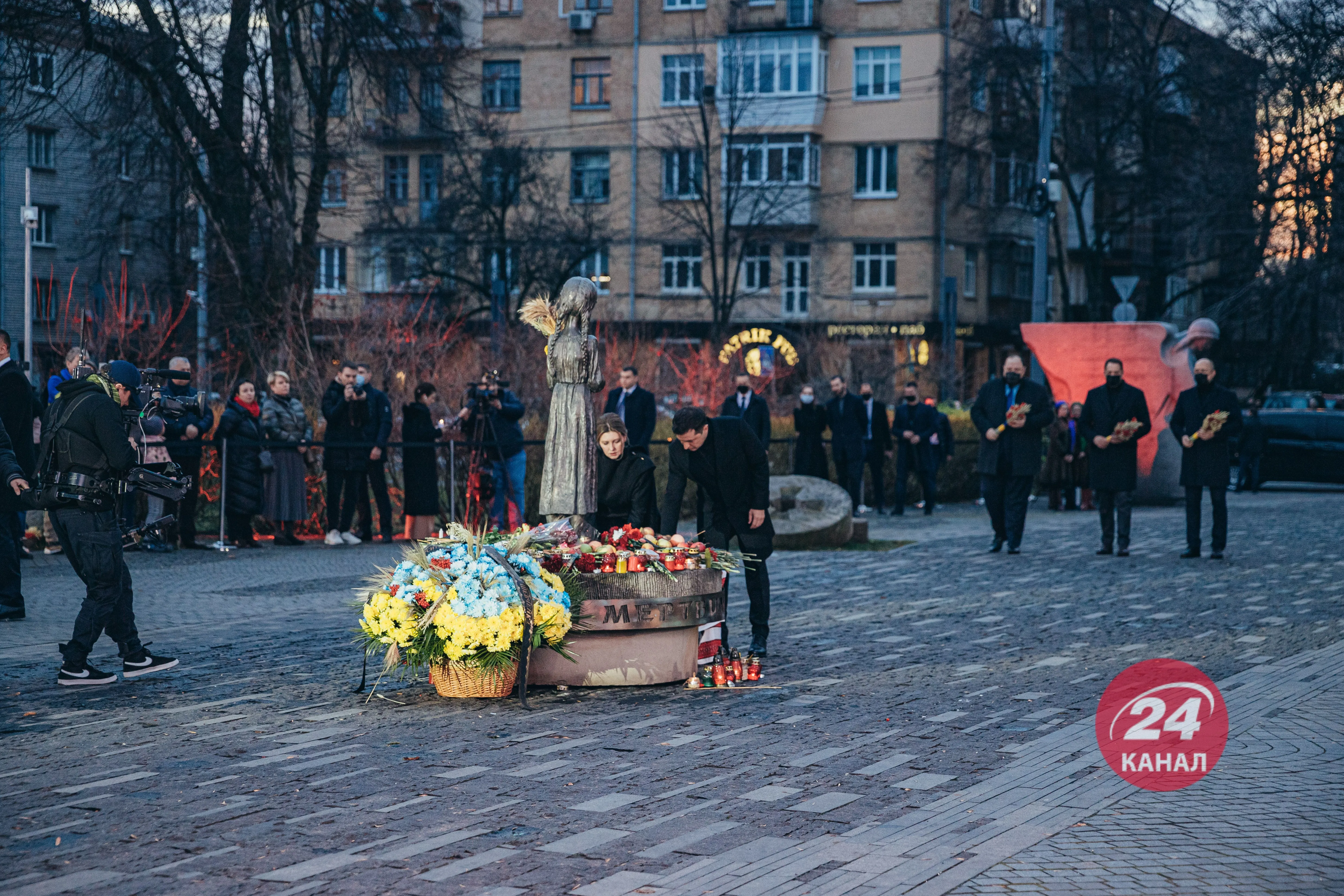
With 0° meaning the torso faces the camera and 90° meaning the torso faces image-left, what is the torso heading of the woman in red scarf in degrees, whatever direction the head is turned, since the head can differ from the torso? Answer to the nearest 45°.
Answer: approximately 315°

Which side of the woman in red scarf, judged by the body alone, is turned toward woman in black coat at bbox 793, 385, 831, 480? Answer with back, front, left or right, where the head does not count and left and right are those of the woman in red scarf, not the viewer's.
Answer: left

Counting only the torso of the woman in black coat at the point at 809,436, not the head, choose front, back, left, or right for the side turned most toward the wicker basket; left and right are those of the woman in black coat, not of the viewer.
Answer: front

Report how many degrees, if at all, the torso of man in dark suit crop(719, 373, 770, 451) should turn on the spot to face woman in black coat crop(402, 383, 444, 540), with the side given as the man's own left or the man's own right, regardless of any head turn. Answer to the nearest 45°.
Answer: approximately 45° to the man's own right

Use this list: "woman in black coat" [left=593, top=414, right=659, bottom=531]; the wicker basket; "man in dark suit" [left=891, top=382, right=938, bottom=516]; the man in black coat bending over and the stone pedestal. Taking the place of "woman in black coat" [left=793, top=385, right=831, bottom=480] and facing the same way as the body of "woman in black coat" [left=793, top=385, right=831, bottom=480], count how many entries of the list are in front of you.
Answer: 4

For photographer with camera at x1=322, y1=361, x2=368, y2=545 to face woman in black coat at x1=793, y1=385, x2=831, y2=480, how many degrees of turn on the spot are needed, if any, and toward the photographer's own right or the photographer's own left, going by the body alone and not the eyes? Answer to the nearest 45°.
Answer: approximately 90° to the photographer's own left

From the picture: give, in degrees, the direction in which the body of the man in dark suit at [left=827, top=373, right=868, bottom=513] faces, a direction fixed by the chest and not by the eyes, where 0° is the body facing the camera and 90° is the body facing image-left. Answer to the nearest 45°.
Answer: approximately 45°

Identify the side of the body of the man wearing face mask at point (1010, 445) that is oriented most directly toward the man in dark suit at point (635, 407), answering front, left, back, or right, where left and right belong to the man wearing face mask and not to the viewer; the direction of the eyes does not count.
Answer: right

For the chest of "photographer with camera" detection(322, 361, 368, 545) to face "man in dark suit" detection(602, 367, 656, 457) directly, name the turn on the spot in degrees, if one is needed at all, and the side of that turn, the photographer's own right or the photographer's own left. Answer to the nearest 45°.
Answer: approximately 45° to the photographer's own left

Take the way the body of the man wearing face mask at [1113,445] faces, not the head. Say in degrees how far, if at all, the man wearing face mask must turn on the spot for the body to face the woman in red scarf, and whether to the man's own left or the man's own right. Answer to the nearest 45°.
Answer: approximately 90° to the man's own right
